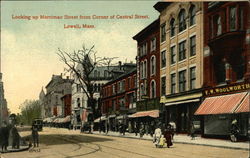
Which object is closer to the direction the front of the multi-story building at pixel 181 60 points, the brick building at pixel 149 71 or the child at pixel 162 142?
the child

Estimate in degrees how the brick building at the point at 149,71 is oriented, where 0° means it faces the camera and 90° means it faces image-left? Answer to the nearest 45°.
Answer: approximately 45°

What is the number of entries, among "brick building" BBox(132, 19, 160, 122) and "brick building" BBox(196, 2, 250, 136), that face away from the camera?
0

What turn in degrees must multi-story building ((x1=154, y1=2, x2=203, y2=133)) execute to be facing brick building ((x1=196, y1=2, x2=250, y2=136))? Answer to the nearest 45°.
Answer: approximately 45° to its left

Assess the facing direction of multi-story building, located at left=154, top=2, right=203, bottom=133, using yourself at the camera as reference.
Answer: facing the viewer and to the left of the viewer

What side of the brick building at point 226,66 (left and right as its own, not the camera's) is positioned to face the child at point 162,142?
front

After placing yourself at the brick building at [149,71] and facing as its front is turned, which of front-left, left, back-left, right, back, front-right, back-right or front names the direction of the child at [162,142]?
front-left

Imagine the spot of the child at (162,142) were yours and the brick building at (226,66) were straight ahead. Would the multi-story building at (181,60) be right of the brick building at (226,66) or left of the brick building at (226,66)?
left

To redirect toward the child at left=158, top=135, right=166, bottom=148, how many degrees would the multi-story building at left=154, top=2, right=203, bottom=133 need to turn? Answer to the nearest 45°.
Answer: approximately 45° to its left

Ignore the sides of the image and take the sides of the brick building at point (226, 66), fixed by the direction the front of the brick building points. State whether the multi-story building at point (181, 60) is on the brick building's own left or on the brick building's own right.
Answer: on the brick building's own right
